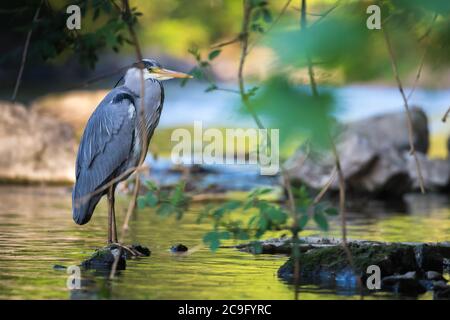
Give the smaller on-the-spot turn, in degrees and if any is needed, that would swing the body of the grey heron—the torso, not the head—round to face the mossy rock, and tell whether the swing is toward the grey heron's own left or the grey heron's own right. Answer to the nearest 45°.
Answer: approximately 45° to the grey heron's own right

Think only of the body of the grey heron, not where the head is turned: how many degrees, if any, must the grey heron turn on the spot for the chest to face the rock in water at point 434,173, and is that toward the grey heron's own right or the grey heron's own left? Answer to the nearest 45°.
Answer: approximately 45° to the grey heron's own left

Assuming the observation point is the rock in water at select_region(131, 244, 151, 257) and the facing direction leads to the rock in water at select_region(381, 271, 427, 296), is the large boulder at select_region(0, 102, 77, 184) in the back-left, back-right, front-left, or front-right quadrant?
back-left

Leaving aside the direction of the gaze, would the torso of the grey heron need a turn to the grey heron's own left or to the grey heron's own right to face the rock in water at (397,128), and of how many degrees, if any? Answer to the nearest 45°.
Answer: approximately 45° to the grey heron's own left

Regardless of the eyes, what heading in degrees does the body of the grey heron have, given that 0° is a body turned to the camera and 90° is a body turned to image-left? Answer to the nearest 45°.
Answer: approximately 270°

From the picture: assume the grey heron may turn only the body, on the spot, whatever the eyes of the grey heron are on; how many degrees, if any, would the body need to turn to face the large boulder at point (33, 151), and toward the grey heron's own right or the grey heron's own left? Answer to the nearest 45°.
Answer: approximately 90° to the grey heron's own left
